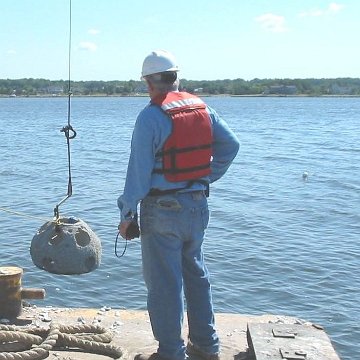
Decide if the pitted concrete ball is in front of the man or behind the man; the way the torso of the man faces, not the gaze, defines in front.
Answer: in front

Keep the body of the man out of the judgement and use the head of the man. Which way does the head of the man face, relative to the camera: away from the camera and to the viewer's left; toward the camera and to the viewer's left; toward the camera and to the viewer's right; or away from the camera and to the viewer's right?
away from the camera and to the viewer's left

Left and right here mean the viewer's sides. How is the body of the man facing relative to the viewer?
facing away from the viewer and to the left of the viewer
